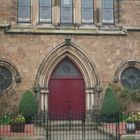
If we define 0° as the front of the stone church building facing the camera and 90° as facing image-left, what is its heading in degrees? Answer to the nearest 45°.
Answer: approximately 0°

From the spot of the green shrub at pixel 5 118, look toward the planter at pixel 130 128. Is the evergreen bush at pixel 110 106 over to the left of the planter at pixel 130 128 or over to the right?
left

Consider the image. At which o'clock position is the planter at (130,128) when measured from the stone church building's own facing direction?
The planter is roughly at 11 o'clock from the stone church building.
